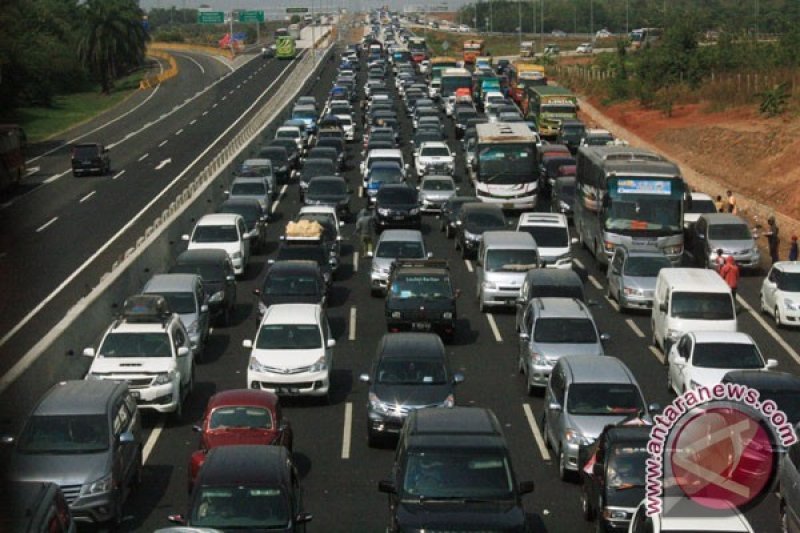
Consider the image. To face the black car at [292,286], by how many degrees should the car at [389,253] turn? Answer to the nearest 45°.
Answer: approximately 45° to its right

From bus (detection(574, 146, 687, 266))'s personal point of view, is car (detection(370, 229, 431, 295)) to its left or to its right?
on its right

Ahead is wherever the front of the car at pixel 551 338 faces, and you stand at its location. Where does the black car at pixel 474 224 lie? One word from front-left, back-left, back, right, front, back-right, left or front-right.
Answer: back

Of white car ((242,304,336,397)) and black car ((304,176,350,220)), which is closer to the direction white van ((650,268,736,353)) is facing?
the white car

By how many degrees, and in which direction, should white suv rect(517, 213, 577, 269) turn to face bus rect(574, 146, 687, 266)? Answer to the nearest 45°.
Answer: approximately 90° to its left

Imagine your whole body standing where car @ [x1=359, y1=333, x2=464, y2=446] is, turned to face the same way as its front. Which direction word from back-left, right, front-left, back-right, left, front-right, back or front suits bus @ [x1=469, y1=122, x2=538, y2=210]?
back

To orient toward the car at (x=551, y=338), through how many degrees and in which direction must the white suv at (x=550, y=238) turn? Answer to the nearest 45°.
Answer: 0° — it already faces it

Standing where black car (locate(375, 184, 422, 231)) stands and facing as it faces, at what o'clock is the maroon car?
The maroon car is roughly at 12 o'clock from the black car.
